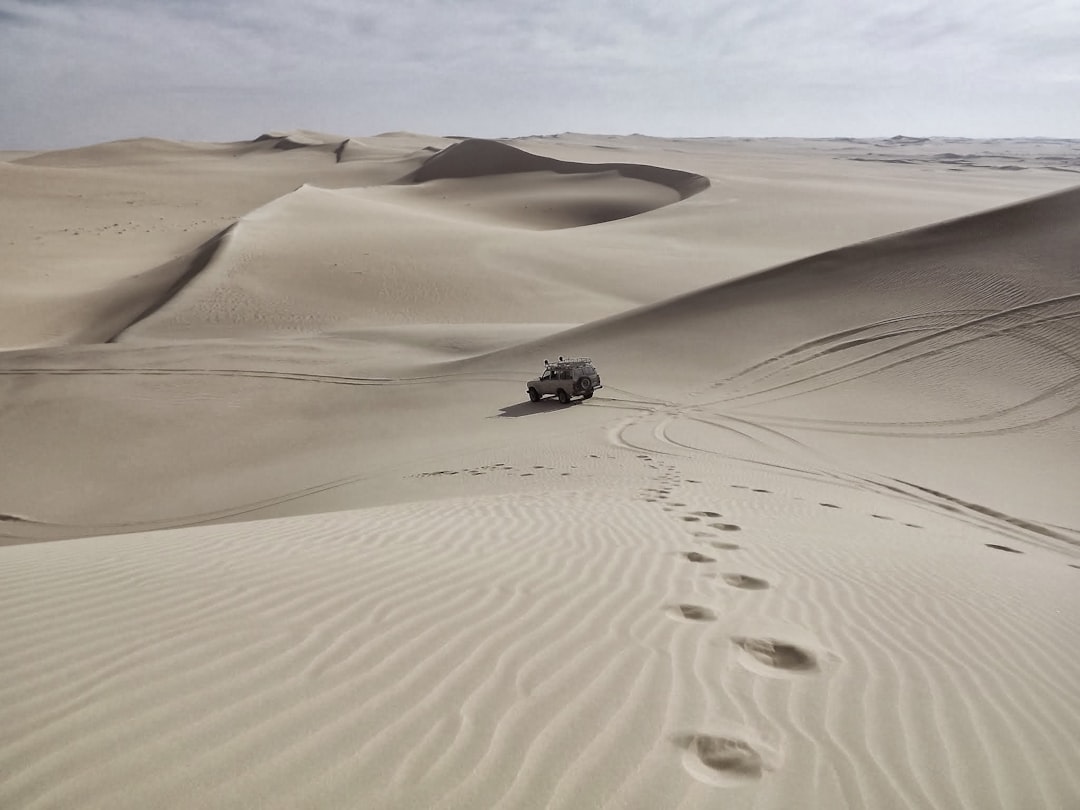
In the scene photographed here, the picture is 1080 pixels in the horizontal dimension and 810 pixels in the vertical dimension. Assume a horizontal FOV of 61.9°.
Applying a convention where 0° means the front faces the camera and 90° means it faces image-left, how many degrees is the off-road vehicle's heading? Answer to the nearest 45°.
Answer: approximately 135°
